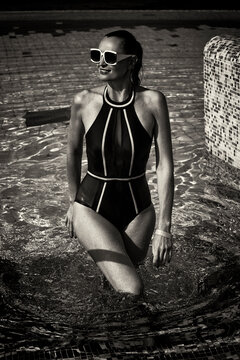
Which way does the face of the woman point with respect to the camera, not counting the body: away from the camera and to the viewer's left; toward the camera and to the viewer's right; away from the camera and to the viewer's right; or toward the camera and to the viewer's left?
toward the camera and to the viewer's left

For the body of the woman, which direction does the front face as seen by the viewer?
toward the camera
